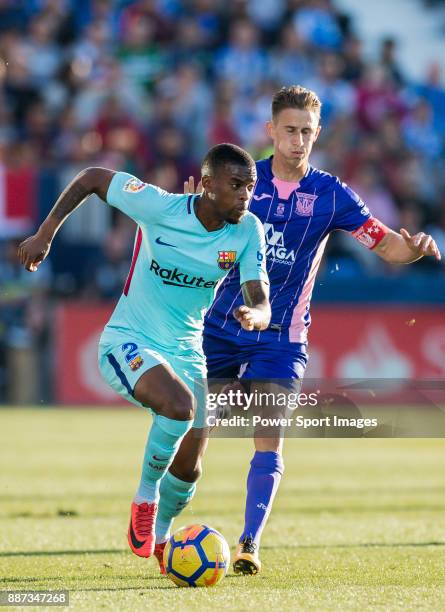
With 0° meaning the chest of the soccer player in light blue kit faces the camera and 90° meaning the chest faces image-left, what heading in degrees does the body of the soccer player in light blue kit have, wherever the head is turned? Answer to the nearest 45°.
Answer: approximately 315°

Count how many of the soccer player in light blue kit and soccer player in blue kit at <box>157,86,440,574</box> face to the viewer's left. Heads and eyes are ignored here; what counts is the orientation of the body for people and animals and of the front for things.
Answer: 0

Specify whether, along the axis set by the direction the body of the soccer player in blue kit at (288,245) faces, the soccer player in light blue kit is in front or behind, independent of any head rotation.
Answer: in front

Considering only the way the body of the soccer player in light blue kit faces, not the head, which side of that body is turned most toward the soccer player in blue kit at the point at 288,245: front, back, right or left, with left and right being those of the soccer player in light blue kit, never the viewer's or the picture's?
left
